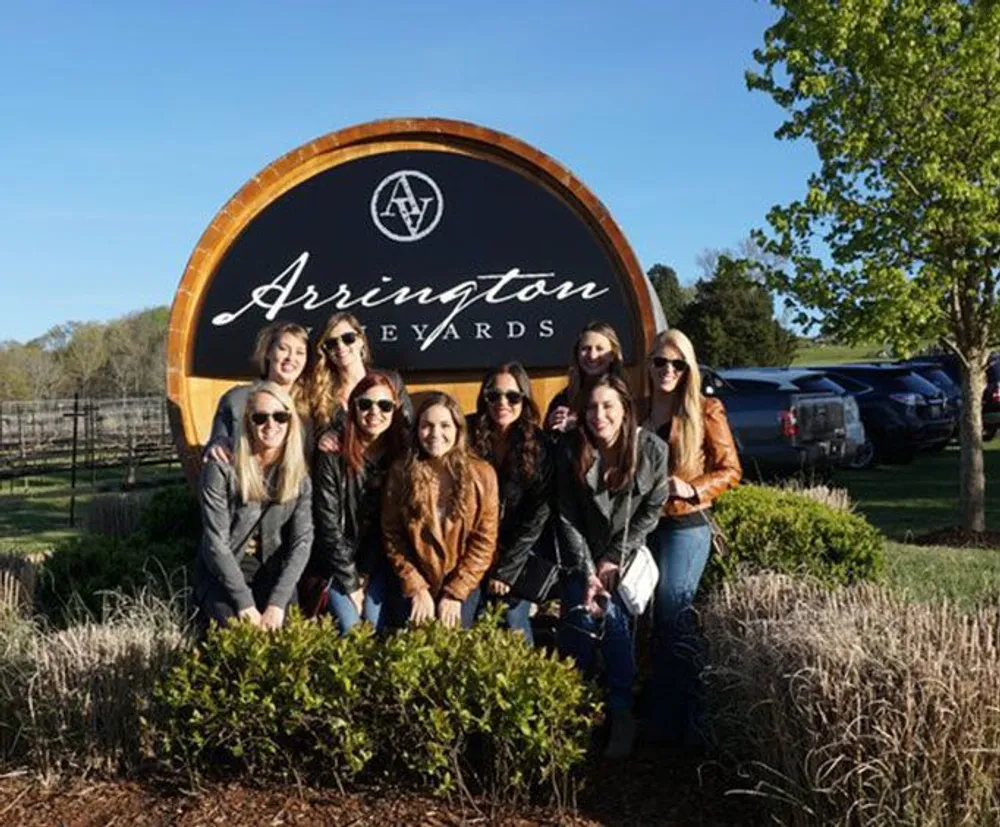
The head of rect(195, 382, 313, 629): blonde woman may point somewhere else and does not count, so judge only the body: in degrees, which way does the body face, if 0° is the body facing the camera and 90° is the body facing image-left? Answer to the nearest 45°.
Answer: approximately 0°

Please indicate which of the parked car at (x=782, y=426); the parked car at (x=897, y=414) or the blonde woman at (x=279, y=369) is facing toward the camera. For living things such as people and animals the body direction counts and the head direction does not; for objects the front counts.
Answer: the blonde woman

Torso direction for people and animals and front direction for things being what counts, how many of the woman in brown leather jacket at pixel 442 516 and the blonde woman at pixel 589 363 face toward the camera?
2

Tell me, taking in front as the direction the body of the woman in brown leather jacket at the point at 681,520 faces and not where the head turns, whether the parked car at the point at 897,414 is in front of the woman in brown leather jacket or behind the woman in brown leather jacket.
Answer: behind

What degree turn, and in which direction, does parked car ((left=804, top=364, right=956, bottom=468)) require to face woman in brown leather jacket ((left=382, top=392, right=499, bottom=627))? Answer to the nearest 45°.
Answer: approximately 135° to its left

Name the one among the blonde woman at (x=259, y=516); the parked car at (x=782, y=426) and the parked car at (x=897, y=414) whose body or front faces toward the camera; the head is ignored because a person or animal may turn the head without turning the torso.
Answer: the blonde woman

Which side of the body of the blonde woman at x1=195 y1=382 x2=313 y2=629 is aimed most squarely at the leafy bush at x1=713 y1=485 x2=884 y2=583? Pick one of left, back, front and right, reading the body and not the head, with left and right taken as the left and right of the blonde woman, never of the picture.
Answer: left

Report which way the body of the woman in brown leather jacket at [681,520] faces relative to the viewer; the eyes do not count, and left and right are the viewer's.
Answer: facing the viewer and to the left of the viewer

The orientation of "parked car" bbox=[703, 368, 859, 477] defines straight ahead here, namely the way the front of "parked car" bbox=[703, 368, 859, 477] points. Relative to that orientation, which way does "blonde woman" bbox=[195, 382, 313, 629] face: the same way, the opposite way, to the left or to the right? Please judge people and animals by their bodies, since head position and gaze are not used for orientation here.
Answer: the opposite way

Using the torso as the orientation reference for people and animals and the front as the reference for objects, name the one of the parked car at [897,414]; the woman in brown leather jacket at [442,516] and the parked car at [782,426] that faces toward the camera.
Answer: the woman in brown leather jacket

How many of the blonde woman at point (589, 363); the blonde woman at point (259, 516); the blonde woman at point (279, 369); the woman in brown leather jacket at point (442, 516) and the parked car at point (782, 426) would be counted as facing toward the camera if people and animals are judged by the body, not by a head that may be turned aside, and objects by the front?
4

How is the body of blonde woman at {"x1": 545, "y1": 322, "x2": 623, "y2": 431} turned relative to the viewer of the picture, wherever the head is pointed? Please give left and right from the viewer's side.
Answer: facing the viewer

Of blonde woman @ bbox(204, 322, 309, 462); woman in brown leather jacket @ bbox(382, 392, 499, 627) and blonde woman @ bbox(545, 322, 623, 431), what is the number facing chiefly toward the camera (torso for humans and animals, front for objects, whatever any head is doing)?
3
